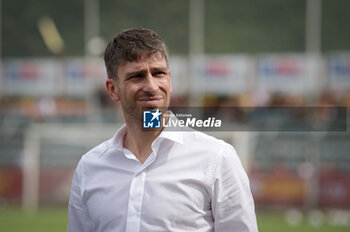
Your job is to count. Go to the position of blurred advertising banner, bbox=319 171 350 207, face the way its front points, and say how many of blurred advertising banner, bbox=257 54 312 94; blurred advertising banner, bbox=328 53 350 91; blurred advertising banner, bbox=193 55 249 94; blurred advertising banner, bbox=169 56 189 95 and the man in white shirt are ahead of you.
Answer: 1

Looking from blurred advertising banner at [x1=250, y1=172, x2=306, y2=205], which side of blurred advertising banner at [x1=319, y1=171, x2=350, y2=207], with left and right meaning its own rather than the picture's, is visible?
right

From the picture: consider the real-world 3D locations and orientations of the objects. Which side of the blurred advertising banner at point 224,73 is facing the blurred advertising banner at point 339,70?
left

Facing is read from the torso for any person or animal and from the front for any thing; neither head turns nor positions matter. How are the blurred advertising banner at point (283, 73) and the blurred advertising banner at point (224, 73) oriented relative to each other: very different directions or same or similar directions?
same or similar directions

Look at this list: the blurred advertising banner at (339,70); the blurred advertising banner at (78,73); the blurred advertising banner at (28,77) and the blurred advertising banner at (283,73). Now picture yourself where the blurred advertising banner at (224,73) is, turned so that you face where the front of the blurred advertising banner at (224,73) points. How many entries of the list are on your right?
2

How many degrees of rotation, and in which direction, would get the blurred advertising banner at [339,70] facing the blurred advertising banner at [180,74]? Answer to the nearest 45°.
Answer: approximately 90° to its right

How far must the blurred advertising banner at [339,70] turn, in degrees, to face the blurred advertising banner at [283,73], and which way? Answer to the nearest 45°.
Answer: approximately 90° to its right

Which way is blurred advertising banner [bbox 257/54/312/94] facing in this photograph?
toward the camera

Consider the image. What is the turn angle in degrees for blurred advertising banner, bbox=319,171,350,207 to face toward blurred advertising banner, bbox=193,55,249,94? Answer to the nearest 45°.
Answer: approximately 135° to its right

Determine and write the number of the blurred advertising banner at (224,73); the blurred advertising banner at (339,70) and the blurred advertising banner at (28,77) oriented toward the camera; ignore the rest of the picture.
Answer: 3

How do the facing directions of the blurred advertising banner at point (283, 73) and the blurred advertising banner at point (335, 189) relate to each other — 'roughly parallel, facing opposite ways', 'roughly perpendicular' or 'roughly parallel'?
roughly parallel

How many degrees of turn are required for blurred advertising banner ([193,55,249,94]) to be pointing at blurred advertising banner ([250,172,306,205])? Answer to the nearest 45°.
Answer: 0° — it already faces it

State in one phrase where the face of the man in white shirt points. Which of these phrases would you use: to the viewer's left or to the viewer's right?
to the viewer's right

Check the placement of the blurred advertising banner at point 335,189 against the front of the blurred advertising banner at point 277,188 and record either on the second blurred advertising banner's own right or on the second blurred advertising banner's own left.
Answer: on the second blurred advertising banner's own left

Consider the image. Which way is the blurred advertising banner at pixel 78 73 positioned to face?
toward the camera

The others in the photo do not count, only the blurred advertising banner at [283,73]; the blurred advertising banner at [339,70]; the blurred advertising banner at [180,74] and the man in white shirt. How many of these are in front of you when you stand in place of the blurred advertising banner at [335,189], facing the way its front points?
1

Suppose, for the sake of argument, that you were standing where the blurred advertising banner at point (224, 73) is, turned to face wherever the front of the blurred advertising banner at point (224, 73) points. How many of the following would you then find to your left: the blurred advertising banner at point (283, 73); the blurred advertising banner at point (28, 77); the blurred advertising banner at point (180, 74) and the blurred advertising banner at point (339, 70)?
2
